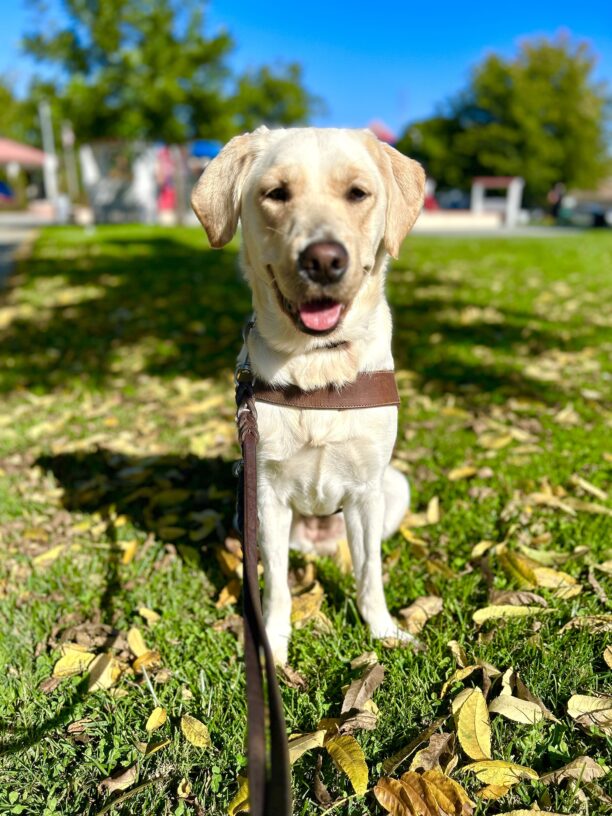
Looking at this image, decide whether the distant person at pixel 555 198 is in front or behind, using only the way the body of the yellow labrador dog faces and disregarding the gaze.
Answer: behind

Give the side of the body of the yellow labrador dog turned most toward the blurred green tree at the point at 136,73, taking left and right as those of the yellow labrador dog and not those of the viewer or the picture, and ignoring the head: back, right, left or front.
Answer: back

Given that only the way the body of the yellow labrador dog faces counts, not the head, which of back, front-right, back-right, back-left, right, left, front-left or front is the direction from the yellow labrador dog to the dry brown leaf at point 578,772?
front-left

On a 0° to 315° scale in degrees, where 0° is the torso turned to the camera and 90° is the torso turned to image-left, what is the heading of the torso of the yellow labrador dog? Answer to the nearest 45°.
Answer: approximately 0°
